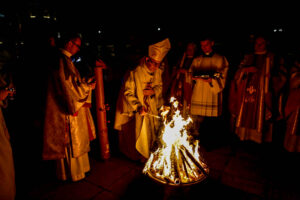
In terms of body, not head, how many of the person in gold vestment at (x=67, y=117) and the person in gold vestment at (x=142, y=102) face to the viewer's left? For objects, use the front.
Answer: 0

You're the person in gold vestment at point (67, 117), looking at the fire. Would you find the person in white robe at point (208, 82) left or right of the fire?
left

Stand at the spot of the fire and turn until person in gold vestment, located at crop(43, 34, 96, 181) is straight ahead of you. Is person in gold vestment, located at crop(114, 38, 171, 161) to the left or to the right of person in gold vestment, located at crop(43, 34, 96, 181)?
right

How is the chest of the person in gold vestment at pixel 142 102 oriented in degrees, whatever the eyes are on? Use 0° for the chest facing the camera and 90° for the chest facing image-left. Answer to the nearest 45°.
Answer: approximately 315°

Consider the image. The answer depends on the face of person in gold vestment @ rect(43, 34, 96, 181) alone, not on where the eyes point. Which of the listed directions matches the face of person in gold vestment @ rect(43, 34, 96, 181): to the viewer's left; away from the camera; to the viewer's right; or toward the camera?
to the viewer's right

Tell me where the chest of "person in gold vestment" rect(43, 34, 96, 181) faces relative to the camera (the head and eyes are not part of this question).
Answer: to the viewer's right

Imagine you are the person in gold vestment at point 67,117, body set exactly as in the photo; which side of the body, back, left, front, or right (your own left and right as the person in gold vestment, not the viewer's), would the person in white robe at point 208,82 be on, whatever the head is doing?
front

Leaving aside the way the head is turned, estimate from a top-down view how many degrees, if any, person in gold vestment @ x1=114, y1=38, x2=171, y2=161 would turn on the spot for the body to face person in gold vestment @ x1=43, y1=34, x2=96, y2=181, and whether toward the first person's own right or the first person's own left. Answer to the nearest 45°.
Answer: approximately 90° to the first person's own right

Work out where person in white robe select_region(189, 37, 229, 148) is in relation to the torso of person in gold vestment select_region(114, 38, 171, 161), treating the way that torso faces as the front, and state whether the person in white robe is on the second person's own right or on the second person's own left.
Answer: on the second person's own left

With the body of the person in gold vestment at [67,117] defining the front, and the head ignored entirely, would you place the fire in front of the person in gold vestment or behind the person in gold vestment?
in front
